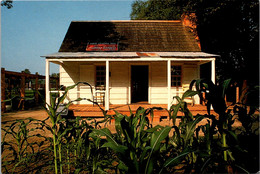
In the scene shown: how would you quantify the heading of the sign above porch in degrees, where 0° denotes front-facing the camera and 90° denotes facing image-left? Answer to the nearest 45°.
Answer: approximately 0°

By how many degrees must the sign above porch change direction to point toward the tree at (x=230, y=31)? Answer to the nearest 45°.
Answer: approximately 90° to its left

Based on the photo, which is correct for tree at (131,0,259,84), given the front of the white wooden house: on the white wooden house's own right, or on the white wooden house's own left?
on the white wooden house's own left

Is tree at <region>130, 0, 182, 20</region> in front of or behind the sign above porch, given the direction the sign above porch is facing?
behind

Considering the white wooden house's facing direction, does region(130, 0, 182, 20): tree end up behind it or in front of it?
behind

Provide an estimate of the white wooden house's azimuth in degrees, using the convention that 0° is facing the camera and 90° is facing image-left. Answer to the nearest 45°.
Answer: approximately 0°
